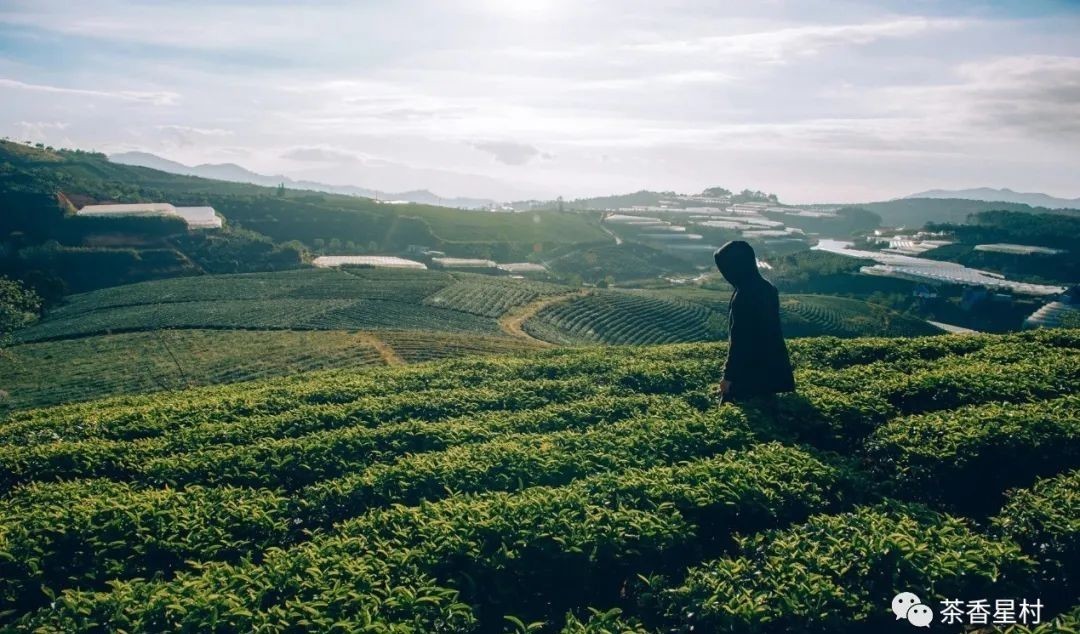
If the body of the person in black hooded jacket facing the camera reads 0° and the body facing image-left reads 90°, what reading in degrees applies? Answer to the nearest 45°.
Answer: approximately 90°
